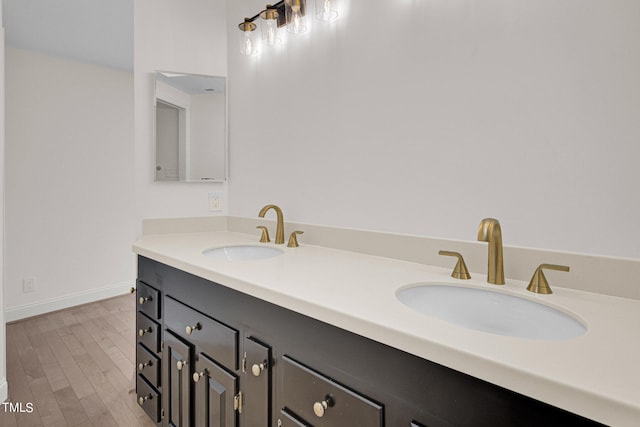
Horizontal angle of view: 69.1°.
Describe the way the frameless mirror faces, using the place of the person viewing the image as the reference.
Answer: facing the viewer and to the right of the viewer

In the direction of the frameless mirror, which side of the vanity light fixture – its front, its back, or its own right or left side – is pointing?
right

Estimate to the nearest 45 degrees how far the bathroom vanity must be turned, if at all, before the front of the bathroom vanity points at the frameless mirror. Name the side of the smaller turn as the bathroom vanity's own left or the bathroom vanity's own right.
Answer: approximately 90° to the bathroom vanity's own right

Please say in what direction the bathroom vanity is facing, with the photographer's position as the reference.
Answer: facing the viewer and to the left of the viewer

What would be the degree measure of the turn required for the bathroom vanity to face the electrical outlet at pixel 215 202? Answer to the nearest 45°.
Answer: approximately 90° to its right

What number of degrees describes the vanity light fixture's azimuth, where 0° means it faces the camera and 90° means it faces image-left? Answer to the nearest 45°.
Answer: approximately 45°
